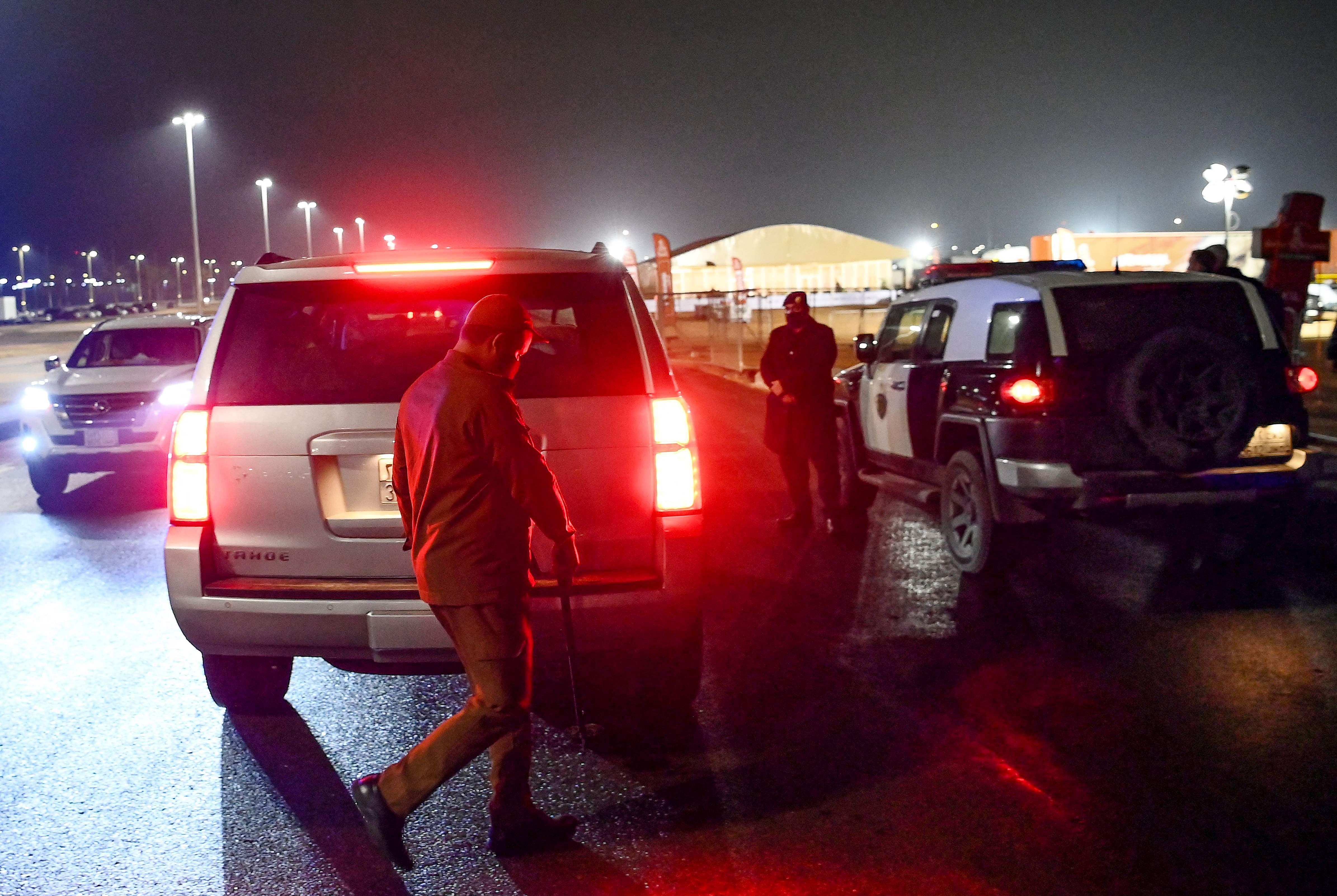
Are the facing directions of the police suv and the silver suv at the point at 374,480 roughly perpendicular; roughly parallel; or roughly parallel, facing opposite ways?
roughly parallel

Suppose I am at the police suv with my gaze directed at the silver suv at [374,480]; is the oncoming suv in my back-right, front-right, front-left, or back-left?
front-right

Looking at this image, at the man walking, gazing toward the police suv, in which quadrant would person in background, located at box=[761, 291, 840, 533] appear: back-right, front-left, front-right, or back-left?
front-left

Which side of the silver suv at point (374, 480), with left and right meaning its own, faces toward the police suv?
right

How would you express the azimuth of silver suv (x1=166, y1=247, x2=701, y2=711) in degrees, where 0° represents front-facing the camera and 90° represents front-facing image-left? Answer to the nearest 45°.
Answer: approximately 180°

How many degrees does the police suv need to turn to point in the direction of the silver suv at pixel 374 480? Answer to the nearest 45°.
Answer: approximately 90° to its left

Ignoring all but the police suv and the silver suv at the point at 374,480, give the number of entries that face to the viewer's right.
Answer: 0

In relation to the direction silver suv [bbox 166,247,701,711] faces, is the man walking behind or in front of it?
behind

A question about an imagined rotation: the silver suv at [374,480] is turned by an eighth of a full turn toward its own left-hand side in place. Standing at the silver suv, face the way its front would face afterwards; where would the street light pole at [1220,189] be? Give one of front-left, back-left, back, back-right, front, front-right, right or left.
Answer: right

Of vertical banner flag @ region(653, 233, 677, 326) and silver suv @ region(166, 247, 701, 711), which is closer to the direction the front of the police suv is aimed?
the vertical banner flag

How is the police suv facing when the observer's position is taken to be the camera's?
facing away from the viewer and to the left of the viewer

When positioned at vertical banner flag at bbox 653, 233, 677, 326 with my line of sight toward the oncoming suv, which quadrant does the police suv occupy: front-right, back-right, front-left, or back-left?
front-left

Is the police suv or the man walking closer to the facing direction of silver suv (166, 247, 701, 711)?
the police suv
